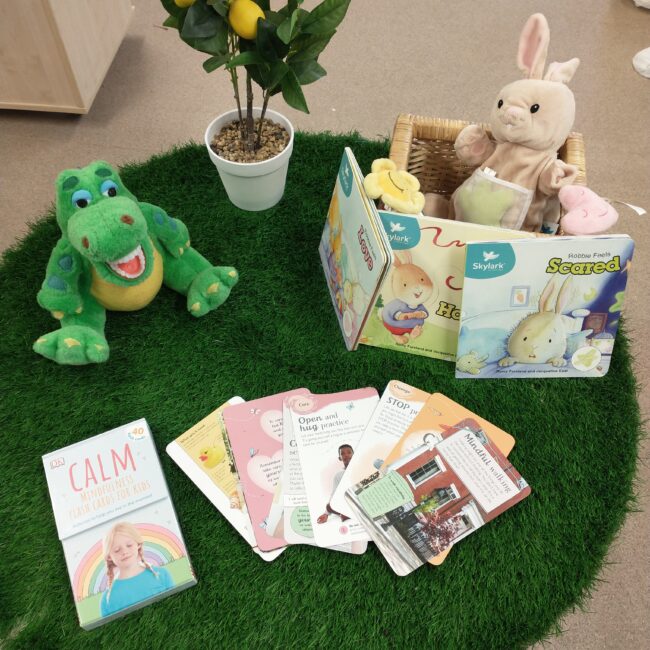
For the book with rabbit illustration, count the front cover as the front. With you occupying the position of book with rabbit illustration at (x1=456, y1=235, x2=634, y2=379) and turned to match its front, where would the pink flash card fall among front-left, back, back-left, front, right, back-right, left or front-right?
front-right

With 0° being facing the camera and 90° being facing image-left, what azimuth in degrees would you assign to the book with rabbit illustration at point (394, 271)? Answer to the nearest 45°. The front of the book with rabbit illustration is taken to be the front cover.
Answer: approximately 0°

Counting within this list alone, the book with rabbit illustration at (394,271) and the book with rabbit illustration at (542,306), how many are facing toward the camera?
2

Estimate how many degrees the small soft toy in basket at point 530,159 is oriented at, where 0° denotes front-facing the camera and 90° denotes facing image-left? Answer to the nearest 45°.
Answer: approximately 45°
